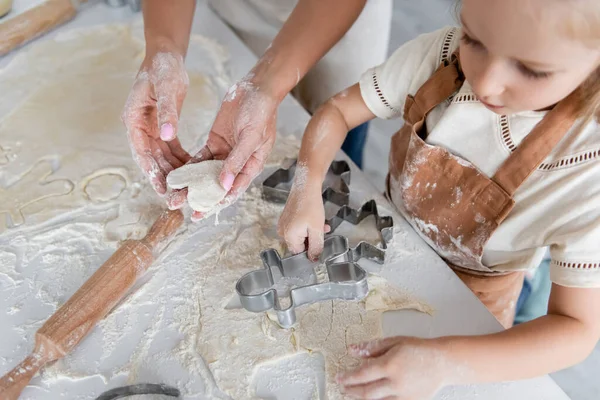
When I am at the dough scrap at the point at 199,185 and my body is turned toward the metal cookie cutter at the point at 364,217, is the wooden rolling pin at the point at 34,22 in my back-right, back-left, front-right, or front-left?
back-left

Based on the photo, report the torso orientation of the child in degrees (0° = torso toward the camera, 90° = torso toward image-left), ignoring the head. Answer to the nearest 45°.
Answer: approximately 45°

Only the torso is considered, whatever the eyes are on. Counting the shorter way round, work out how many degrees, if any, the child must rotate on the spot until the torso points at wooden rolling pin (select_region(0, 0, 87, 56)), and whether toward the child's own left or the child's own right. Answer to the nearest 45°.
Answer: approximately 90° to the child's own right
